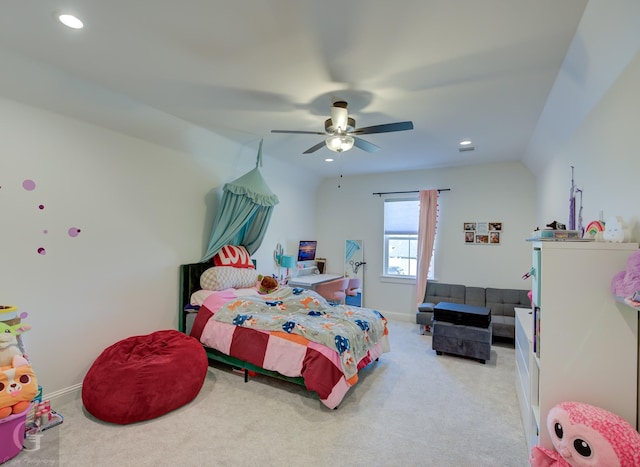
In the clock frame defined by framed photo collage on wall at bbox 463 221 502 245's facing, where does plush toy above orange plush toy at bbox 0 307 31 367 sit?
The plush toy above orange plush toy is roughly at 1 o'clock from the framed photo collage on wall.

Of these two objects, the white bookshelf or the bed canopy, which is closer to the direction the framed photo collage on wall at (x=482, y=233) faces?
the white bookshelf

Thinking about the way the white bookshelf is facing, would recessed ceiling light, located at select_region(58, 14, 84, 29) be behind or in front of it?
in front

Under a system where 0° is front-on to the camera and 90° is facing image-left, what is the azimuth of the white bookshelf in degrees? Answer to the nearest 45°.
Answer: approximately 90°

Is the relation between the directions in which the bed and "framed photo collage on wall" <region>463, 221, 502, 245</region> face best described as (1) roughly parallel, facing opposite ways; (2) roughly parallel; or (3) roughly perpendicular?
roughly perpendicular

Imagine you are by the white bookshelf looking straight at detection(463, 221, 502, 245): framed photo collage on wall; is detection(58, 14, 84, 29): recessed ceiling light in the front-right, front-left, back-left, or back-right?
back-left

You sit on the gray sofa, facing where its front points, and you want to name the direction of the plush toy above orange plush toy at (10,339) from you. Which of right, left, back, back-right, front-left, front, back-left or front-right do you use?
front-right

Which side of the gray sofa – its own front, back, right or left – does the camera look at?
front

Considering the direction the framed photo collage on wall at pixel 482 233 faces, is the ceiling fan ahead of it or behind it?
ahead

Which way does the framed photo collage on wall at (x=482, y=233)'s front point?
toward the camera

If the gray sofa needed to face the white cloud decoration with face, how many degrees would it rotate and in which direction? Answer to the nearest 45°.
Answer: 0° — it already faces it

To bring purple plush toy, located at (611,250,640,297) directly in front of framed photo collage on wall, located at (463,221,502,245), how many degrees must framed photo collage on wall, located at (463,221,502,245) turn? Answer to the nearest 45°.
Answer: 0° — it already faces it

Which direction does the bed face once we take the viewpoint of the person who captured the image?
facing the viewer and to the right of the viewer
